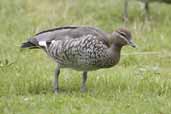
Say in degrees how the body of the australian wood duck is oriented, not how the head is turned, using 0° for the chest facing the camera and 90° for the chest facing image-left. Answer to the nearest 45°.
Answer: approximately 270°
